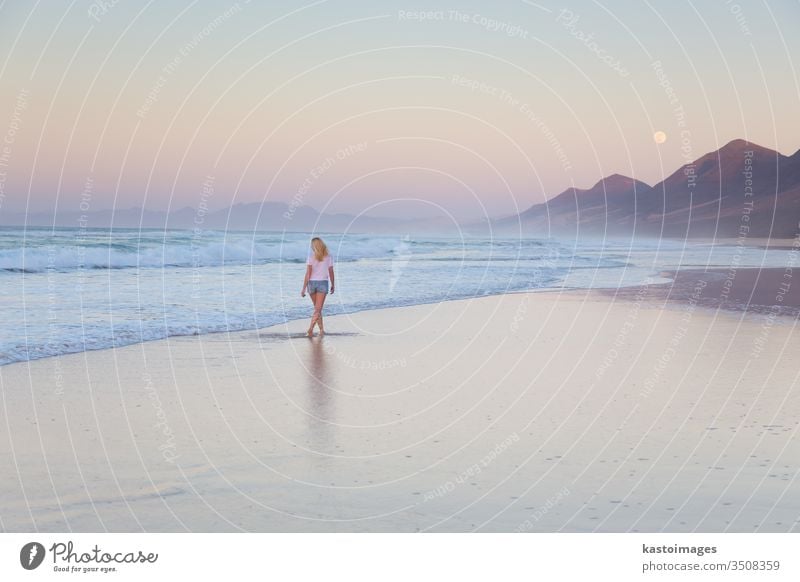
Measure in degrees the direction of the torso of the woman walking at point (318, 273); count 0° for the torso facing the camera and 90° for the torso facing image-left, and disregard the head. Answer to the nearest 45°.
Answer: approximately 180°
